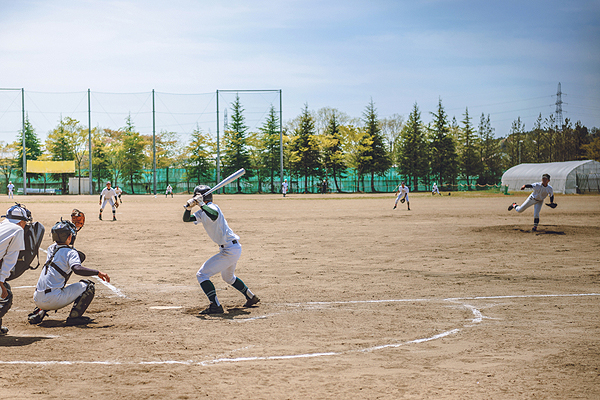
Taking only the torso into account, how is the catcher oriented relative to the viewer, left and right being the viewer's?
facing away from the viewer and to the right of the viewer

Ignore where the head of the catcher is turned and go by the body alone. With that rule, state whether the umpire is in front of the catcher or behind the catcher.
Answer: behind

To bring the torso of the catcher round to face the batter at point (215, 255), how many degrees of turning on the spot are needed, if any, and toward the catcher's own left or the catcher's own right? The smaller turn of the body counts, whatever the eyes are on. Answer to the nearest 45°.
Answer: approximately 45° to the catcher's own right

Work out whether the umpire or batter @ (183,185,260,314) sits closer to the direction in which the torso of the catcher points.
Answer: the batter

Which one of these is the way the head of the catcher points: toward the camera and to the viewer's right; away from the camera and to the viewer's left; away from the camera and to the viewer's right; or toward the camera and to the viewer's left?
away from the camera and to the viewer's right
